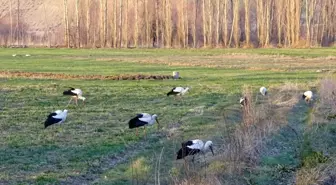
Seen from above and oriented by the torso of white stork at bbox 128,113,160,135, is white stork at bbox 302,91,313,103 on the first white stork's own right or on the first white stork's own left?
on the first white stork's own left

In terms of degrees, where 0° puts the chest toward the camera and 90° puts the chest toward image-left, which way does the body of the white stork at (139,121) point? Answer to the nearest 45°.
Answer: approximately 270°

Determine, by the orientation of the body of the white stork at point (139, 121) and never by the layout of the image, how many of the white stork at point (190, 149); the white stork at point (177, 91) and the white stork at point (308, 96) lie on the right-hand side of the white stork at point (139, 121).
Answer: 1

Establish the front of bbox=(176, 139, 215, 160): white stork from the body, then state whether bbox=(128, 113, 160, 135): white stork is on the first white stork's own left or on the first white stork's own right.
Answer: on the first white stork's own left

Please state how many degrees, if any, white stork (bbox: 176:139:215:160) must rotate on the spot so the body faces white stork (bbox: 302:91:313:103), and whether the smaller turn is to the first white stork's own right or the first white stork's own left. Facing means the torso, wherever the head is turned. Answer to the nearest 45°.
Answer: approximately 90° to the first white stork's own left

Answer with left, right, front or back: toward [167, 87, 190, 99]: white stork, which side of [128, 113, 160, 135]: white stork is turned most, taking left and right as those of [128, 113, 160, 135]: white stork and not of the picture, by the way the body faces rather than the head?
left

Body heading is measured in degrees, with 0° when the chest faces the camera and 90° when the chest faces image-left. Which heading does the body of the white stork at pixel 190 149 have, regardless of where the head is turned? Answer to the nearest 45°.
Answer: approximately 270°

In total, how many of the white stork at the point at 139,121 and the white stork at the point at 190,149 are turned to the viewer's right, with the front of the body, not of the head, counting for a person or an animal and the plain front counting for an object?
2

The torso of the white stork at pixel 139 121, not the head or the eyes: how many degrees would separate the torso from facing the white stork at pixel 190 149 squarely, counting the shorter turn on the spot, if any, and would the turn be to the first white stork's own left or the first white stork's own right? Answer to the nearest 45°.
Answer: approximately 90° to the first white stork's own right
